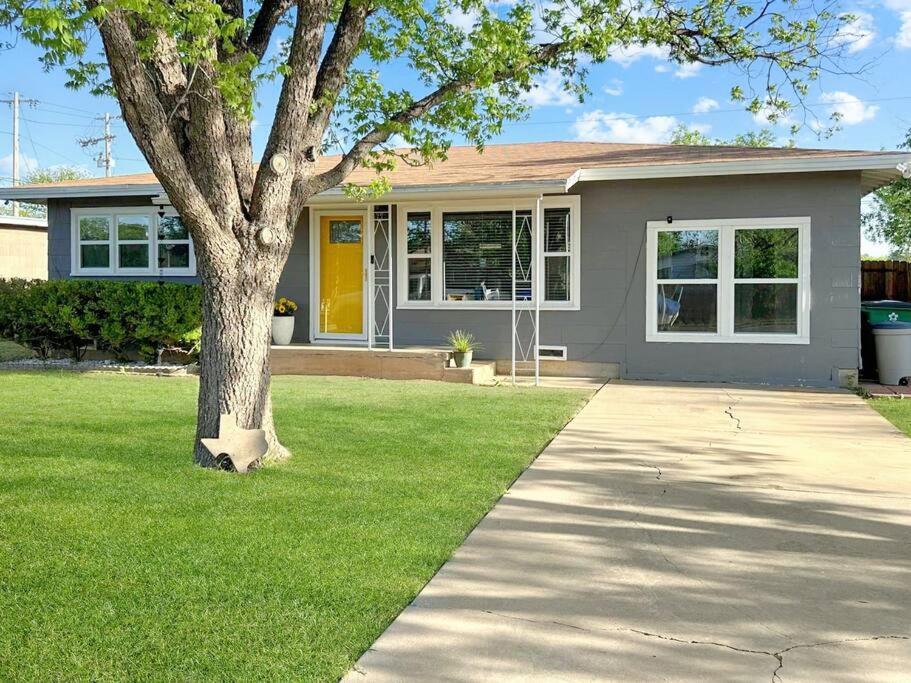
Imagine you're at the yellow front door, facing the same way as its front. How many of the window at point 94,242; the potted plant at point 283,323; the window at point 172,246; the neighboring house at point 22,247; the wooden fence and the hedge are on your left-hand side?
1

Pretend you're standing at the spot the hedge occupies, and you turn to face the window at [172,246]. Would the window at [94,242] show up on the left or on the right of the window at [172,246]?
left

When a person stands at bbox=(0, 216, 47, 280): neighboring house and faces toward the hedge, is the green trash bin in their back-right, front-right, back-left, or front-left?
front-left

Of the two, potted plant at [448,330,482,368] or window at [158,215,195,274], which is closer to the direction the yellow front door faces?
the potted plant

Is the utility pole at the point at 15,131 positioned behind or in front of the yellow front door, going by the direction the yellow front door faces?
behind

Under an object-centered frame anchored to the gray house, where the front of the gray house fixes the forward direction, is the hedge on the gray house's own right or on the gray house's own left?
on the gray house's own right

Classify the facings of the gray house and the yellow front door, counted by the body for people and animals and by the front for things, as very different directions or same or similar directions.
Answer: same or similar directions

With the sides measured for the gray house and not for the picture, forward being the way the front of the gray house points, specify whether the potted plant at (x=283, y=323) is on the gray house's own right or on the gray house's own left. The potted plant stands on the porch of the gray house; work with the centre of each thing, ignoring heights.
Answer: on the gray house's own right

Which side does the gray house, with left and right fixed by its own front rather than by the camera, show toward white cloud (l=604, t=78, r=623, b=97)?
back

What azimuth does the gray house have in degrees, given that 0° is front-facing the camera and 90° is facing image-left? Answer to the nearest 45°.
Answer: approximately 0°

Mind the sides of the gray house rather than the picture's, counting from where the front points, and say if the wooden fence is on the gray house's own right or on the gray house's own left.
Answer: on the gray house's own left

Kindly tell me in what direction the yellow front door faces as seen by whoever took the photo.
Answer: facing the viewer

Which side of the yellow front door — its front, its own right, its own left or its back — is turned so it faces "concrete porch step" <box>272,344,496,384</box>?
front

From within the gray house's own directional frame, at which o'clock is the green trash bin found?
The green trash bin is roughly at 9 o'clock from the gray house.
